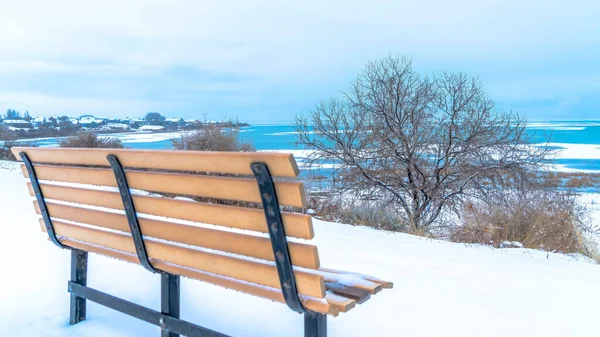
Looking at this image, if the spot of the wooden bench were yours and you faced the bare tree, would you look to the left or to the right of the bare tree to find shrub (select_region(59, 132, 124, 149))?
left

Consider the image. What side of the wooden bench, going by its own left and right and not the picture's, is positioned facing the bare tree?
front

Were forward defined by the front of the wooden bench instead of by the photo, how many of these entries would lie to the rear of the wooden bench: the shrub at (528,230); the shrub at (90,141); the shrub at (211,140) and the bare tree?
0

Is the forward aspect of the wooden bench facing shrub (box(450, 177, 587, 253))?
yes

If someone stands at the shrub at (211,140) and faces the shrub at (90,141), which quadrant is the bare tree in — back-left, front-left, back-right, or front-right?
back-left

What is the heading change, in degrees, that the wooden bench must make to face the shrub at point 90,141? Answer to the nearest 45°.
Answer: approximately 45° to its left

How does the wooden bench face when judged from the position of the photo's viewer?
facing away from the viewer and to the right of the viewer

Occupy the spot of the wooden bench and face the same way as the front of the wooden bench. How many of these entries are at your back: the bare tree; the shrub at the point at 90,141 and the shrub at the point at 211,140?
0

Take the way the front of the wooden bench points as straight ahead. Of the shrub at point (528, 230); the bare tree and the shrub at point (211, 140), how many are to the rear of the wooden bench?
0

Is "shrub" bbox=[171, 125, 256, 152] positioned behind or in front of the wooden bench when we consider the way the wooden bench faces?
in front
